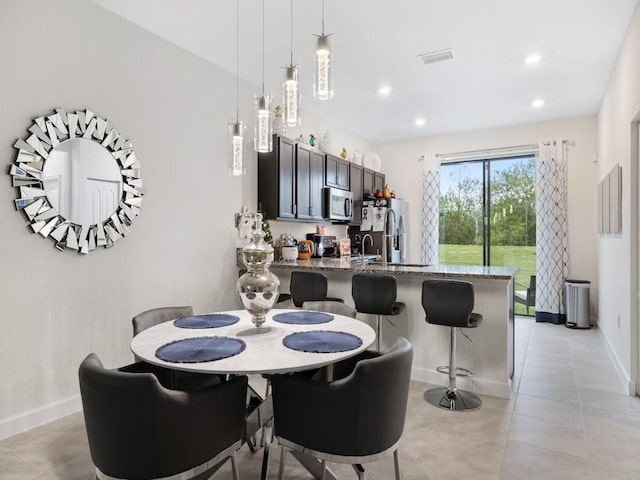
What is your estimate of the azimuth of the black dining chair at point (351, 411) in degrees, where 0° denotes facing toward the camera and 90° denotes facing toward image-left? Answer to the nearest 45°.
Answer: approximately 135°

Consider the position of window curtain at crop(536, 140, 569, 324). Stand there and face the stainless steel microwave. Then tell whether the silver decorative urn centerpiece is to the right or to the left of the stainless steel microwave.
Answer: left

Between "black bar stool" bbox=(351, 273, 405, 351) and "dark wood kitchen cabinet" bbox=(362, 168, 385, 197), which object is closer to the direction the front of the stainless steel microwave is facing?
the black bar stool

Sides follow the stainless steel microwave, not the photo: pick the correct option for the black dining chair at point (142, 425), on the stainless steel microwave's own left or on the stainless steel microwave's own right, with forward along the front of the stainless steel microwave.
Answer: on the stainless steel microwave's own right

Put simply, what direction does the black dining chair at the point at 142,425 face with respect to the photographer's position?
facing away from the viewer and to the right of the viewer

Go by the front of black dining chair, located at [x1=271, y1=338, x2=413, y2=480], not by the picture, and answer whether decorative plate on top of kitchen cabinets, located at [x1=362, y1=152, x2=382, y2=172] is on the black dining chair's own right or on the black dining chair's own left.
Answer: on the black dining chair's own right

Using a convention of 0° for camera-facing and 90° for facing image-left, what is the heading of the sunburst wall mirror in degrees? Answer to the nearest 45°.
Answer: approximately 315°

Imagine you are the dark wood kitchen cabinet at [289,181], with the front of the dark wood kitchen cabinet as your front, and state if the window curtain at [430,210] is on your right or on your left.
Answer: on your left

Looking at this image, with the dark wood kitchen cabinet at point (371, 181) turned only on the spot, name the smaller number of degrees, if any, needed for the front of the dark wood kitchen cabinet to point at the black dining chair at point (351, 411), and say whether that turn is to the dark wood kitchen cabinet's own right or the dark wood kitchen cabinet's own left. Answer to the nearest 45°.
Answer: approximately 45° to the dark wood kitchen cabinet's own right

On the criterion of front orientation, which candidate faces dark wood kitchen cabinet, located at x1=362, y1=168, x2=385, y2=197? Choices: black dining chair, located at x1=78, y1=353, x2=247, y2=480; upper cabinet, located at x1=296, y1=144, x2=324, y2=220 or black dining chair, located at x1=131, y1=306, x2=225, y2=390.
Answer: black dining chair, located at x1=78, y1=353, x2=247, y2=480

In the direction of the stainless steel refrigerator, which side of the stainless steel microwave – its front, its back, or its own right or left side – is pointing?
left
